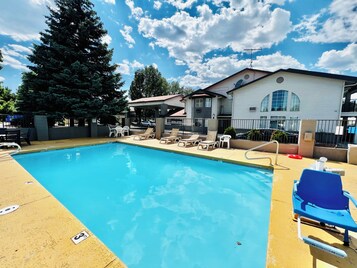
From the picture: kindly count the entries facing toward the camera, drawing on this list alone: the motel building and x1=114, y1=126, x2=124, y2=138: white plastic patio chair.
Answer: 2

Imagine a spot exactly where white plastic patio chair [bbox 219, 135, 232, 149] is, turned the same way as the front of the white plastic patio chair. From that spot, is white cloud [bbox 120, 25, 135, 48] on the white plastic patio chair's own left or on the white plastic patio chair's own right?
on the white plastic patio chair's own right

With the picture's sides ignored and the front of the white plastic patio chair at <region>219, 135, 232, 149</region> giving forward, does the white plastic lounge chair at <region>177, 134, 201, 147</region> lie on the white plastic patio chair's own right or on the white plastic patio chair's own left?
on the white plastic patio chair's own right

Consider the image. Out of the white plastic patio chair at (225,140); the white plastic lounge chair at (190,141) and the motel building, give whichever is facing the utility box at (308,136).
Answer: the motel building

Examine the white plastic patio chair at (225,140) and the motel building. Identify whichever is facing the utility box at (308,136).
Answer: the motel building

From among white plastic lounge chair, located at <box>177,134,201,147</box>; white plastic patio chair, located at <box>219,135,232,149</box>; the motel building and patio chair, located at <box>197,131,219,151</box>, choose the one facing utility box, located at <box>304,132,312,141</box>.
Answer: the motel building

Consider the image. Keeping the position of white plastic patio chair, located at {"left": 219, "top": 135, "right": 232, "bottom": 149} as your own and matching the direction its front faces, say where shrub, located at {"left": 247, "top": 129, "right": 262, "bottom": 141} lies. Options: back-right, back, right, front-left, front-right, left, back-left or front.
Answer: back-left

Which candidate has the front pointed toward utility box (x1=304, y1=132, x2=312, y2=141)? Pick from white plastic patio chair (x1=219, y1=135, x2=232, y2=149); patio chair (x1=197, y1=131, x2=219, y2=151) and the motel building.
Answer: the motel building

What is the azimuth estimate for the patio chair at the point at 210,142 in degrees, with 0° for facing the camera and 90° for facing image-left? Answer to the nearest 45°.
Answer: approximately 45°
